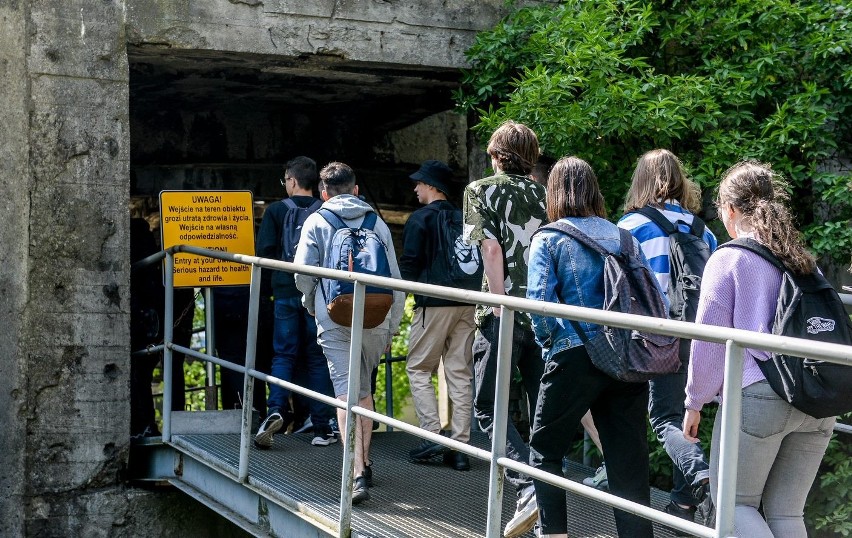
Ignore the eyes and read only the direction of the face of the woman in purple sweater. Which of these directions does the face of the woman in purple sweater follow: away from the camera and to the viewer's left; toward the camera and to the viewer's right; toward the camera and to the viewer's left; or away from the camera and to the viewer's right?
away from the camera and to the viewer's left

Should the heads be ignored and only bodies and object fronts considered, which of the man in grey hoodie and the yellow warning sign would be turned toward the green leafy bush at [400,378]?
the man in grey hoodie

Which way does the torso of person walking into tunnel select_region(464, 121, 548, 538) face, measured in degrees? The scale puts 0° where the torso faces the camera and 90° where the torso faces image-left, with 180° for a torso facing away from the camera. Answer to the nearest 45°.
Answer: approximately 135°

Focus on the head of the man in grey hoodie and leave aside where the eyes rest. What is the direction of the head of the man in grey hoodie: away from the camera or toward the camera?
away from the camera

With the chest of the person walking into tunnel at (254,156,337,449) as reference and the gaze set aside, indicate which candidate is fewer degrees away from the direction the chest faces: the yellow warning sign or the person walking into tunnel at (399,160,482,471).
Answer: the yellow warning sign

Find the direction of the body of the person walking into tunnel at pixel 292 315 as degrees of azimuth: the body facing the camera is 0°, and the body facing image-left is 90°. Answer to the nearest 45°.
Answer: approximately 135°

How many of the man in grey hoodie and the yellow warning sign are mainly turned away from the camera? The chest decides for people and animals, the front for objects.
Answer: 1

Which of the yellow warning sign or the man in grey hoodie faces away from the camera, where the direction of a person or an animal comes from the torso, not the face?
the man in grey hoodie

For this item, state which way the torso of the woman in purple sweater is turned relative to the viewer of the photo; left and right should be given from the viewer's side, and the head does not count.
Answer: facing away from the viewer and to the left of the viewer

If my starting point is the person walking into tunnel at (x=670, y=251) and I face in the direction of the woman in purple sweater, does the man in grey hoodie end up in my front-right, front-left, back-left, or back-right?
back-right

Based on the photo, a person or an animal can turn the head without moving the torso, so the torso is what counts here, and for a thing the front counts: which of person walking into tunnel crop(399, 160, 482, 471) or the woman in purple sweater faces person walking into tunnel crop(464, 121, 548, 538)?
the woman in purple sweater

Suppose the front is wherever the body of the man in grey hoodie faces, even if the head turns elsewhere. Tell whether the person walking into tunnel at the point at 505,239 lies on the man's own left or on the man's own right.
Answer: on the man's own right

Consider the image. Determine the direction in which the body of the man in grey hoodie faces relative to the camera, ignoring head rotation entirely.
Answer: away from the camera

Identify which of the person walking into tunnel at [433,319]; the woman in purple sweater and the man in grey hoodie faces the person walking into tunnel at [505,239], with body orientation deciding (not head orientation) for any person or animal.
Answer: the woman in purple sweater
